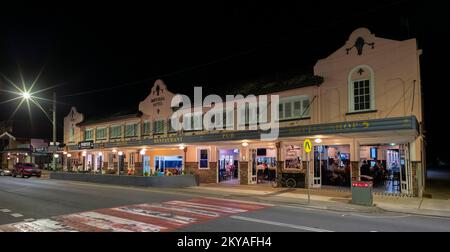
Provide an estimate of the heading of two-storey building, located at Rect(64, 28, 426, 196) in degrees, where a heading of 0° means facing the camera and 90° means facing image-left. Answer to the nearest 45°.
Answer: approximately 45°
